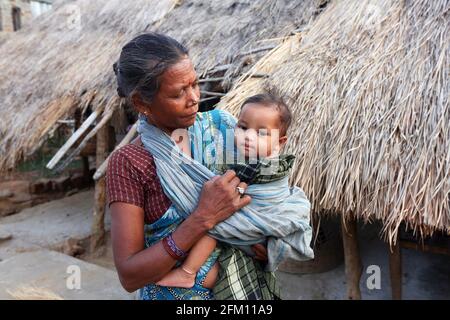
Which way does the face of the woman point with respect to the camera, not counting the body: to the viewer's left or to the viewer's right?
to the viewer's right

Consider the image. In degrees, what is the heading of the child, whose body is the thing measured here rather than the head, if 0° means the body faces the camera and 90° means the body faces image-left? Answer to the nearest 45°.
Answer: approximately 45°

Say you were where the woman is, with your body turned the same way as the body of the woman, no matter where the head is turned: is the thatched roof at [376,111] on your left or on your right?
on your left

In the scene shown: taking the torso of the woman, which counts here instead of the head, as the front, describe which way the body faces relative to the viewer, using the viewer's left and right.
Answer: facing the viewer and to the right of the viewer
